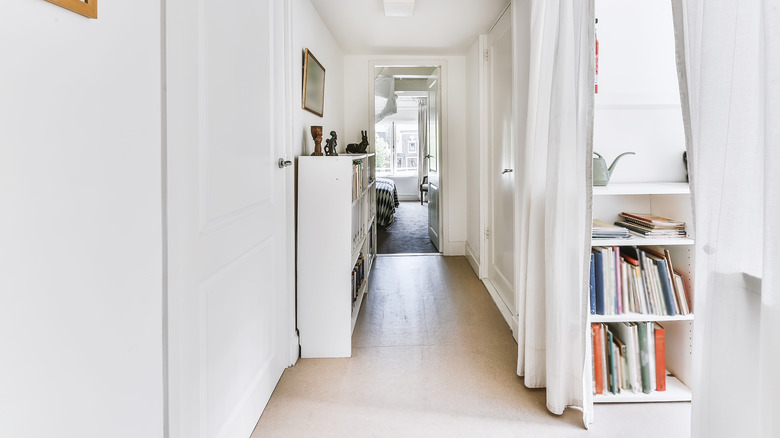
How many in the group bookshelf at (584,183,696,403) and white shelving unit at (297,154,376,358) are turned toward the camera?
1

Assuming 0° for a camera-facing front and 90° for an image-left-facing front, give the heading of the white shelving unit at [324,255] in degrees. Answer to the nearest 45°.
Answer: approximately 270°

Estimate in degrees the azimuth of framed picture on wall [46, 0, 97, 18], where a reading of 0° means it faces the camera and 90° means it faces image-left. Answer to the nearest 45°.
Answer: approximately 315°

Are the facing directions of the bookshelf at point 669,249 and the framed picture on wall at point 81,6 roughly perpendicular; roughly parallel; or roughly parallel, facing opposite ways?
roughly perpendicular

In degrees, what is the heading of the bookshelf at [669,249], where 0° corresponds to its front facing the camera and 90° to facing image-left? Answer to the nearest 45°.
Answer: approximately 0°
